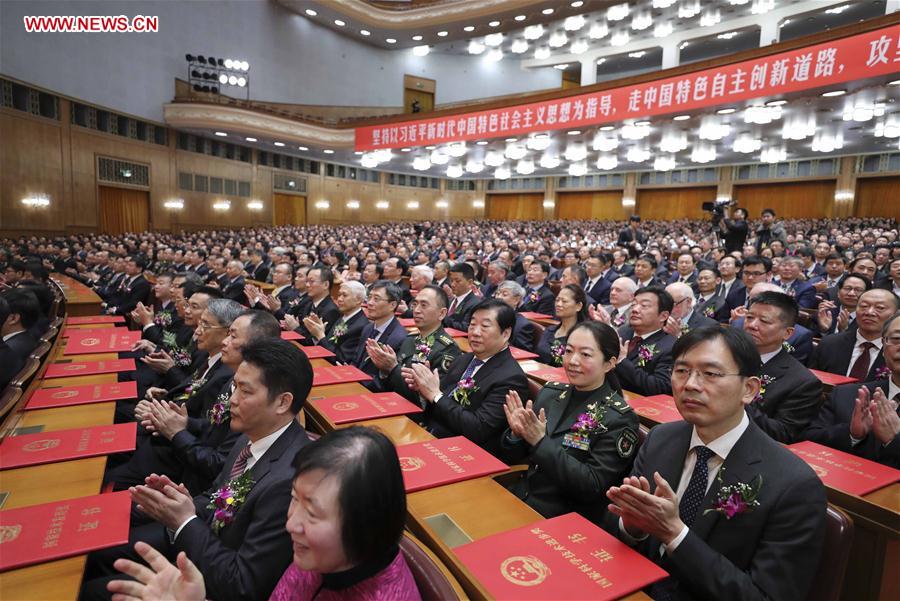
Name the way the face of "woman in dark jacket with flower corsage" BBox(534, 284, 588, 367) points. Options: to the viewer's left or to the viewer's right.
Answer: to the viewer's left

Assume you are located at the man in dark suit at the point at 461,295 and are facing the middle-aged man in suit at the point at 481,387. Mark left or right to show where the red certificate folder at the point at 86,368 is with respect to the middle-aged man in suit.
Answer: right

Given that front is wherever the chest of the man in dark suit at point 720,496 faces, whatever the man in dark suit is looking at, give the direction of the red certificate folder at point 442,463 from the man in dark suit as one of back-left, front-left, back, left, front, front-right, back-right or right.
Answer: front-right

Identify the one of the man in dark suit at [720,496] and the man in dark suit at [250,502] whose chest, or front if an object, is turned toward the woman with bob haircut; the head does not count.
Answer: the man in dark suit at [720,496]

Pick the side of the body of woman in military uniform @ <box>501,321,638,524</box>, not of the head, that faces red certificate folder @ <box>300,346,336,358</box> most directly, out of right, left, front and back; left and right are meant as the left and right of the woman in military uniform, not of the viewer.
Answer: right

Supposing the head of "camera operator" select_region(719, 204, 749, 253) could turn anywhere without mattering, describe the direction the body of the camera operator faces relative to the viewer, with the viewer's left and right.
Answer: facing to the left of the viewer

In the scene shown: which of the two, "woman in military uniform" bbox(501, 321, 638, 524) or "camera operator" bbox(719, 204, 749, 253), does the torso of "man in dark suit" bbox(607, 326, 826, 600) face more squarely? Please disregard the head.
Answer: the woman in military uniform

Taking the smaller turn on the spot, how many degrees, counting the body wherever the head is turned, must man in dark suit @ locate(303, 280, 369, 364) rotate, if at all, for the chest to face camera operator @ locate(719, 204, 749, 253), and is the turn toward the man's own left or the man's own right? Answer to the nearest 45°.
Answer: approximately 180°

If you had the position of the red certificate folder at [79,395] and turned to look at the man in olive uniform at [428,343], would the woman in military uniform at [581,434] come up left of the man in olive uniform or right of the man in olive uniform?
right
